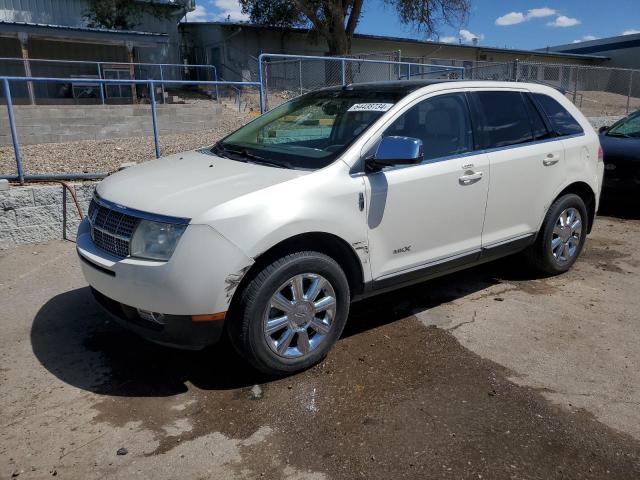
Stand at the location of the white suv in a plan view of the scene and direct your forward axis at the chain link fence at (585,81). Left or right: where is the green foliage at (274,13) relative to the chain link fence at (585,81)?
left

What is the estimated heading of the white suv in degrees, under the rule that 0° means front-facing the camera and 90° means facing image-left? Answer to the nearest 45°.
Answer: approximately 45°

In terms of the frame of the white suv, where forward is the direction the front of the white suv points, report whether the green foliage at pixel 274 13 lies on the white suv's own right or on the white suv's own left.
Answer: on the white suv's own right

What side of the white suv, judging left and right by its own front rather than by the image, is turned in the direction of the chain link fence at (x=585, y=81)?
back

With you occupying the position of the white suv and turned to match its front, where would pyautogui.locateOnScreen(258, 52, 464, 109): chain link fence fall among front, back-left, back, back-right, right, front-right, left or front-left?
back-right

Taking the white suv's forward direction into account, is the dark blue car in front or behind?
behind

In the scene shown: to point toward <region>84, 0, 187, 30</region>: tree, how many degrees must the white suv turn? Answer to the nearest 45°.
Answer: approximately 90° to its right
